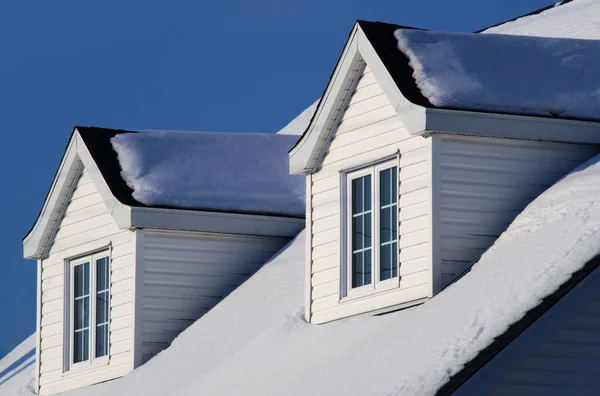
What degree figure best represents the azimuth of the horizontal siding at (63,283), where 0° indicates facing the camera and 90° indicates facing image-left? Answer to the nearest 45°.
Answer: approximately 45°

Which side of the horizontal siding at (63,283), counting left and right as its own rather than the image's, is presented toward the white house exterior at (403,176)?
left

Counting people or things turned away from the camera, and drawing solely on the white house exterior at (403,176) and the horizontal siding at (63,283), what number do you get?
0

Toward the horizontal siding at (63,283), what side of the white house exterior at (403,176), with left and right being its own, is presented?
right

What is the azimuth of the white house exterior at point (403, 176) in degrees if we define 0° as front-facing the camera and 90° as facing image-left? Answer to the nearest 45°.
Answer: approximately 45°
